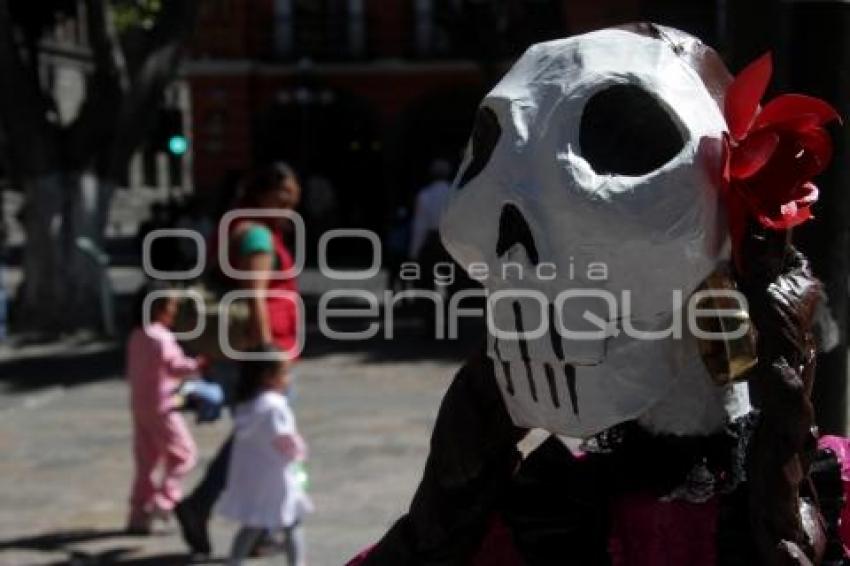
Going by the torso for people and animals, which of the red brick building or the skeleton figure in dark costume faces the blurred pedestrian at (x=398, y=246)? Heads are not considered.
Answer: the red brick building

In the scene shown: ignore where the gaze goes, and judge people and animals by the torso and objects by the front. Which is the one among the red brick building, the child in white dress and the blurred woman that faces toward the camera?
the red brick building

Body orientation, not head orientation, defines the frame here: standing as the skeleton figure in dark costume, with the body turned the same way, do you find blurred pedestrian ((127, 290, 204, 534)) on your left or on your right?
on your right

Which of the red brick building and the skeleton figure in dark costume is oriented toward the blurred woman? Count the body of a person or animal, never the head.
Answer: the red brick building

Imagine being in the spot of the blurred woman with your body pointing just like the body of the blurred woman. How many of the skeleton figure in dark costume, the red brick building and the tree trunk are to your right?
1

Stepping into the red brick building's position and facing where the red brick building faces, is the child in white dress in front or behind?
in front

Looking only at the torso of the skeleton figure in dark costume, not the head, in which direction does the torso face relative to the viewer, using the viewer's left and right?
facing the viewer and to the left of the viewer

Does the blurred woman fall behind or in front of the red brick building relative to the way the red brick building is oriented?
in front

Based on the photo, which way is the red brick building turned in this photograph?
toward the camera

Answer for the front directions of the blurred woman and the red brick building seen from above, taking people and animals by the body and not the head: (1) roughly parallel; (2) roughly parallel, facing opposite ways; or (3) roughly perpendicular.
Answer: roughly perpendicular

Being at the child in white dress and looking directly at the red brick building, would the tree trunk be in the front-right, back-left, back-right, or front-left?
front-left
